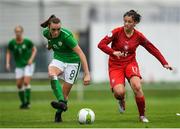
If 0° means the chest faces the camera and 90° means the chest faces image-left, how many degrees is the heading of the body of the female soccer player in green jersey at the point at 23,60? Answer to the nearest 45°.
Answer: approximately 0°

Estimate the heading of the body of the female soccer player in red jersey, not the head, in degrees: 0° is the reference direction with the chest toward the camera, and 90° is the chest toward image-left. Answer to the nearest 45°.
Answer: approximately 0°

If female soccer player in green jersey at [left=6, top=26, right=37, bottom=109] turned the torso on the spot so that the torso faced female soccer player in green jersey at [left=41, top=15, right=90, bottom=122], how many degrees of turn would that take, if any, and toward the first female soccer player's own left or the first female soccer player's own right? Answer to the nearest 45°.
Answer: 0° — they already face them

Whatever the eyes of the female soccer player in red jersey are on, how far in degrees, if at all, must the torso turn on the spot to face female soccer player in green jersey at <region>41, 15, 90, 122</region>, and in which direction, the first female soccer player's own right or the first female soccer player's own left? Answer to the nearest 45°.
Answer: approximately 90° to the first female soccer player's own right
